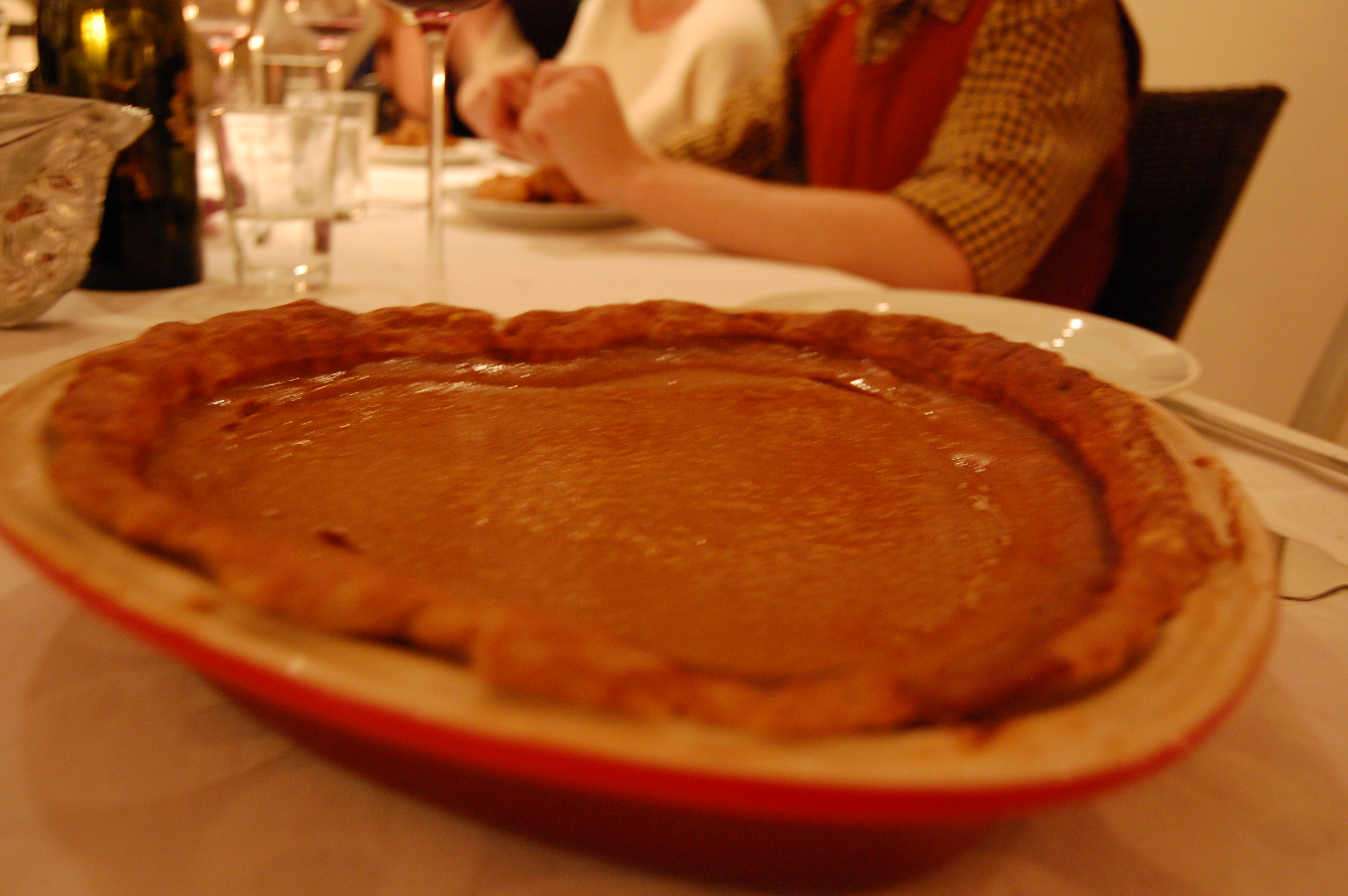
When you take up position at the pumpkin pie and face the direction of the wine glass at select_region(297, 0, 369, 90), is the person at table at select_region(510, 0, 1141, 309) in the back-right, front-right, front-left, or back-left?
front-right

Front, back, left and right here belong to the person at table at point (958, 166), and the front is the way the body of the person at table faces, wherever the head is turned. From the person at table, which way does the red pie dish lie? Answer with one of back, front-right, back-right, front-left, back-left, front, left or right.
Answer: front-left

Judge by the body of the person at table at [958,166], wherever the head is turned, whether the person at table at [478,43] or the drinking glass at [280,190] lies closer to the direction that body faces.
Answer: the drinking glass

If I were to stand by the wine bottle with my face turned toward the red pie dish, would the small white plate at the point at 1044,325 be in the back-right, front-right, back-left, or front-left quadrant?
front-left

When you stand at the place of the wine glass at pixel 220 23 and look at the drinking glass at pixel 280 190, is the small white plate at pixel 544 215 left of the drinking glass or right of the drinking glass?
left

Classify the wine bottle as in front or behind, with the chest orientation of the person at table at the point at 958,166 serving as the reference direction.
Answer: in front

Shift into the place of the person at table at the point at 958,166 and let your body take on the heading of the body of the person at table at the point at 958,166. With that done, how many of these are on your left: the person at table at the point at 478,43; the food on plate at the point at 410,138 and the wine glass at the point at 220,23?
0

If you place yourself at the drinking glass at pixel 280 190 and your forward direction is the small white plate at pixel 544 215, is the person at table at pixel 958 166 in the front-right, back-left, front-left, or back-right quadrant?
front-right

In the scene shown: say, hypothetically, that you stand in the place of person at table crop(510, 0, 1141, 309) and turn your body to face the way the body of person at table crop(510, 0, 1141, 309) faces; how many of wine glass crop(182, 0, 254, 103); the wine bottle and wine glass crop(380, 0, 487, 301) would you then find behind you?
0

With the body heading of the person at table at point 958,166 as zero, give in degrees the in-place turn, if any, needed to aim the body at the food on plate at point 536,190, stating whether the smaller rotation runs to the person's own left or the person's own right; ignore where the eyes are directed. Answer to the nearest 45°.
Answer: approximately 45° to the person's own right

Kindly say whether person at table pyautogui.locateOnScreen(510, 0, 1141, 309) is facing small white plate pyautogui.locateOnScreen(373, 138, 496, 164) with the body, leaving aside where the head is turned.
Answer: no

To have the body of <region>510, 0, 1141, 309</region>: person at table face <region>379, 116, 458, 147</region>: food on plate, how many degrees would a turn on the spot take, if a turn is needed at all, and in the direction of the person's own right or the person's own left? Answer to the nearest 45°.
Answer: approximately 90° to the person's own right

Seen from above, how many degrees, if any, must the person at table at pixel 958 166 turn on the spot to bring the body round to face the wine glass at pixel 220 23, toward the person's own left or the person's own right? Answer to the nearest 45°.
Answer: approximately 45° to the person's own right
